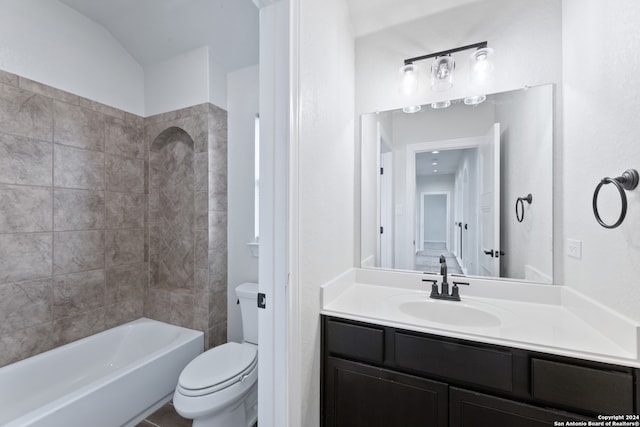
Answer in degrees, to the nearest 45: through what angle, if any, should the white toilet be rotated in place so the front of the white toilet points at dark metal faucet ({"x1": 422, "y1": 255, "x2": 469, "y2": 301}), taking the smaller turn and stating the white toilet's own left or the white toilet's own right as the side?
approximately 135° to the white toilet's own left

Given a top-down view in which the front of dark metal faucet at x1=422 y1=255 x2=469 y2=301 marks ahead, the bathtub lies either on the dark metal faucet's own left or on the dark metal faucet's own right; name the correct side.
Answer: on the dark metal faucet's own right

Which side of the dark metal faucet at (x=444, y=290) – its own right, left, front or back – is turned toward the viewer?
front

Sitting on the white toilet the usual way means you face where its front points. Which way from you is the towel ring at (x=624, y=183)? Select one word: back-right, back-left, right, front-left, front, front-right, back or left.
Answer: left

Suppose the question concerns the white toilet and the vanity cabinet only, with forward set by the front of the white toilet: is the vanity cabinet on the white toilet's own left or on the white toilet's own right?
on the white toilet's own left

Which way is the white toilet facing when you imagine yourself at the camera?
facing the viewer and to the left of the viewer

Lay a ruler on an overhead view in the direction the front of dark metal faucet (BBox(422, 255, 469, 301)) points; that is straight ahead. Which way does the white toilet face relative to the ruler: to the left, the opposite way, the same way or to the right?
the same way

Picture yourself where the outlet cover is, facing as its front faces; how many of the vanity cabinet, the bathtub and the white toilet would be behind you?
0

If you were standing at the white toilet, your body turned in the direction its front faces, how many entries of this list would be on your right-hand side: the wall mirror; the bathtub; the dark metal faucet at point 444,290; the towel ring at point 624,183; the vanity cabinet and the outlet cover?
1

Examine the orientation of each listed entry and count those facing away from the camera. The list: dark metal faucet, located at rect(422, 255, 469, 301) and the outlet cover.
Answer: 0

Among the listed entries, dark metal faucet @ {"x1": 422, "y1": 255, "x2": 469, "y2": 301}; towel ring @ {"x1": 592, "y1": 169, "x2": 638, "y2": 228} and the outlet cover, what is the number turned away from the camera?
0
